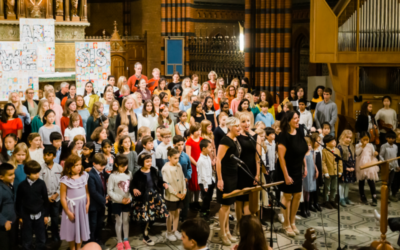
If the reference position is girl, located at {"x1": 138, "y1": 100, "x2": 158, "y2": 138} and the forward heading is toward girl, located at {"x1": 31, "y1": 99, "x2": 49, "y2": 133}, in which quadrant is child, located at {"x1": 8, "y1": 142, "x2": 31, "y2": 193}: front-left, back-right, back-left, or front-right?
front-left

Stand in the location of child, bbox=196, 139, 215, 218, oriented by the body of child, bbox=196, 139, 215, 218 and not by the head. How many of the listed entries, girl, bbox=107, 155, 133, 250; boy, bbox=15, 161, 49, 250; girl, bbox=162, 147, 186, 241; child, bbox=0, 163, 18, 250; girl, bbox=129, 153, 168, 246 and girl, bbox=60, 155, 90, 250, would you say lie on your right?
6

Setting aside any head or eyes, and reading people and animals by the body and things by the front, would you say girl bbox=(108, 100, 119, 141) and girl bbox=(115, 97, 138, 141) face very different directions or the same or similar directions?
same or similar directions

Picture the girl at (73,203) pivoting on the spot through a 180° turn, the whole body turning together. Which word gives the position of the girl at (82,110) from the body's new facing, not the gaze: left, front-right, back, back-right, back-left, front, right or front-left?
front-right

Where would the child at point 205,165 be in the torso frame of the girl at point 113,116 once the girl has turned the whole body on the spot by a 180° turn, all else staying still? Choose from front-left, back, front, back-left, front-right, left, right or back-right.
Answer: back

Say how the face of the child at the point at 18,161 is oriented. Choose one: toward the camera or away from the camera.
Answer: toward the camera

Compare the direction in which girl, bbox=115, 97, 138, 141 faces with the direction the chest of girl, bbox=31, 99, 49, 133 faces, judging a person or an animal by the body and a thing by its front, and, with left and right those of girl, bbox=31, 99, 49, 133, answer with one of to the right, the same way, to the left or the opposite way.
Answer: the same way

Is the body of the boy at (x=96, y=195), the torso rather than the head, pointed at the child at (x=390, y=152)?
no

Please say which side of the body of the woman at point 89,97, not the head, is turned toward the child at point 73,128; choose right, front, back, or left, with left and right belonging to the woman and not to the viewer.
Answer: front

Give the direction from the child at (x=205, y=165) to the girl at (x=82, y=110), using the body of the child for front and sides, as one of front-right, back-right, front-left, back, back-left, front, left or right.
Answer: back

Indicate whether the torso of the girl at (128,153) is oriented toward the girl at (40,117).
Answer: no

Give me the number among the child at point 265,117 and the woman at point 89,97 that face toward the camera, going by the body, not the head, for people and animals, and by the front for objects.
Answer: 2

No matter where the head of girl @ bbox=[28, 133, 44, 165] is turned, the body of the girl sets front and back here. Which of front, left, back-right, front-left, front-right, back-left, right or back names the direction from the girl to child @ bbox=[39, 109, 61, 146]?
back-left

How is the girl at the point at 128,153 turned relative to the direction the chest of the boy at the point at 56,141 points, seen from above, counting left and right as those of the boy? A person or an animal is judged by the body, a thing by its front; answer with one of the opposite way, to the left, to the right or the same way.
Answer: the same way

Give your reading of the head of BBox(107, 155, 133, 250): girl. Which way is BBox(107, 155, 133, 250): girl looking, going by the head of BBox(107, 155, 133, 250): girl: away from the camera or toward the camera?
toward the camera

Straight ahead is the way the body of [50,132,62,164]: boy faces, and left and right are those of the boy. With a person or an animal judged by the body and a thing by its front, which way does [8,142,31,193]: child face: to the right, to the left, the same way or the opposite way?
the same way
